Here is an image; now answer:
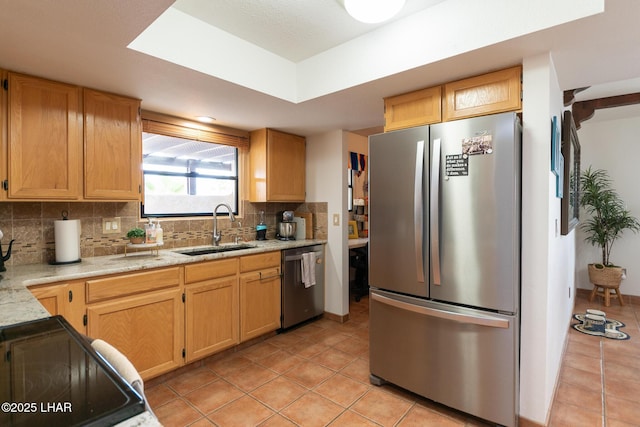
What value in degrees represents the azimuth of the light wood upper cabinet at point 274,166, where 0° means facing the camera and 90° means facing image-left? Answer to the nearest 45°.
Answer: approximately 315°

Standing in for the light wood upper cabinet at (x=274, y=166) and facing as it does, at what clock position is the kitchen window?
The kitchen window is roughly at 4 o'clock from the light wood upper cabinet.

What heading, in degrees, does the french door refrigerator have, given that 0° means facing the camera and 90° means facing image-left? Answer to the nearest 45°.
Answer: approximately 45°

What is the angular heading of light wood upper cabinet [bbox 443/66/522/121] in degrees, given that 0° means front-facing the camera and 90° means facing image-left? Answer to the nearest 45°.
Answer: approximately 45°

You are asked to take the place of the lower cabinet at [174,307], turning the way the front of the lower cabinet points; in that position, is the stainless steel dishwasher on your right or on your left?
on your left

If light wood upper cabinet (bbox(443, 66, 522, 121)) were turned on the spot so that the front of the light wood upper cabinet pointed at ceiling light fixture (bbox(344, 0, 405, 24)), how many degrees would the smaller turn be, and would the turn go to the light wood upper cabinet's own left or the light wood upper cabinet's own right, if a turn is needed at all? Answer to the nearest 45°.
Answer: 0° — it already faces it
